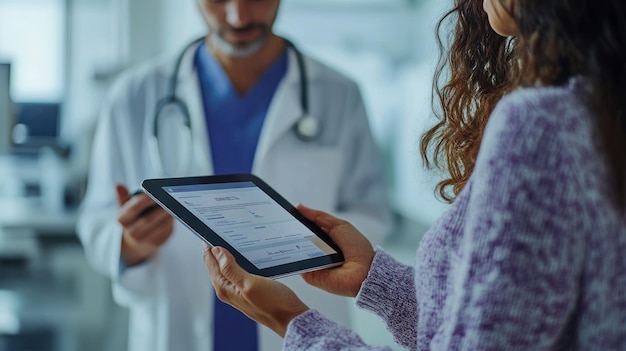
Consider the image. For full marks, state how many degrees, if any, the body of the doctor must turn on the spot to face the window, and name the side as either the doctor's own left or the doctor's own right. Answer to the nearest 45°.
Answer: approximately 135° to the doctor's own right

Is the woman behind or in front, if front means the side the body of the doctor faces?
in front

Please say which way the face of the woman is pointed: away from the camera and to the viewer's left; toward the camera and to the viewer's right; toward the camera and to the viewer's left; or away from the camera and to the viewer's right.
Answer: away from the camera and to the viewer's left

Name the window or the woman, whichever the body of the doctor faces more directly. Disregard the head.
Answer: the woman
